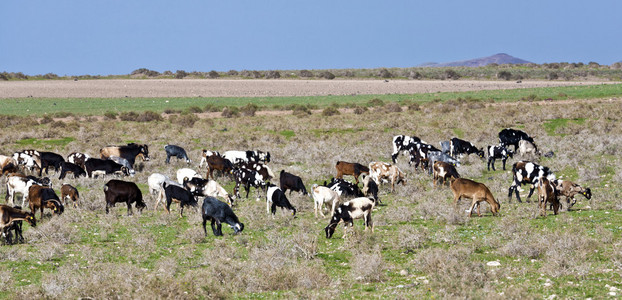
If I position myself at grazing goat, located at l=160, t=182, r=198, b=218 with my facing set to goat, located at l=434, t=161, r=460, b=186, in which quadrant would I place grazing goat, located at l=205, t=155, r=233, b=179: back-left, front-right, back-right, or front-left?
front-left

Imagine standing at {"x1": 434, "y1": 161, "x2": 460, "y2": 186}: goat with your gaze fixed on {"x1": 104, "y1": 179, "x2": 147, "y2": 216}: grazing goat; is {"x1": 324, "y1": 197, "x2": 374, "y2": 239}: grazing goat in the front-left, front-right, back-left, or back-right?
front-left

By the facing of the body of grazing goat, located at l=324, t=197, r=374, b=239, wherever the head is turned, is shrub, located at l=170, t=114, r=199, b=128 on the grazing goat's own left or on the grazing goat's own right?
on the grazing goat's own right

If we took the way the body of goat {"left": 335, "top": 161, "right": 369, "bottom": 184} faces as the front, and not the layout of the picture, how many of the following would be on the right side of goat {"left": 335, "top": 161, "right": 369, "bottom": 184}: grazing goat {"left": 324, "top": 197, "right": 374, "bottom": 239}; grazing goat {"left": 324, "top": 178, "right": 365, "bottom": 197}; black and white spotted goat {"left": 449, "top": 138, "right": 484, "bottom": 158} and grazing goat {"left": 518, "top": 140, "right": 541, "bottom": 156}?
2

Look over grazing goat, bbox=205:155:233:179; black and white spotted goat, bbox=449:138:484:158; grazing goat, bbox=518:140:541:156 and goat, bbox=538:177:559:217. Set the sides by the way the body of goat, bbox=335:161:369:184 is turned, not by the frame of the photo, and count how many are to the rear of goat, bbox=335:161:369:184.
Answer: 1

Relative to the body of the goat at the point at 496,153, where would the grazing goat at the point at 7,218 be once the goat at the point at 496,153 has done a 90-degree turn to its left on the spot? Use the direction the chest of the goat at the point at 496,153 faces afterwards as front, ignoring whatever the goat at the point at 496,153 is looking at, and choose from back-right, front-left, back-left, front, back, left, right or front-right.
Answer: back-left

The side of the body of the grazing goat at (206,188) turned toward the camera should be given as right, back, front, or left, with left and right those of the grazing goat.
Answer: right

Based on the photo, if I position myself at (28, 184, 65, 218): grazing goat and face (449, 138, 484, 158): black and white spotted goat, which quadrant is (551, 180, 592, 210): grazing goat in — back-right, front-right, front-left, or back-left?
front-right

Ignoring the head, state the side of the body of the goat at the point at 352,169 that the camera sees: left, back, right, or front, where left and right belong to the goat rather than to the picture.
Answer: right

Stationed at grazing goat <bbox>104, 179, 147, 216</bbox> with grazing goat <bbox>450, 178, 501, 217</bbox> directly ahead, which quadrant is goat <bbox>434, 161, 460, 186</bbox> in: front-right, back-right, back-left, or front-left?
front-left

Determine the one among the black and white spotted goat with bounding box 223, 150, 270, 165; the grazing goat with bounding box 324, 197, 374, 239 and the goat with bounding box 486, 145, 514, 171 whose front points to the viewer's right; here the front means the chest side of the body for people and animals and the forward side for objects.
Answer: the goat with bounding box 486, 145, 514, 171
